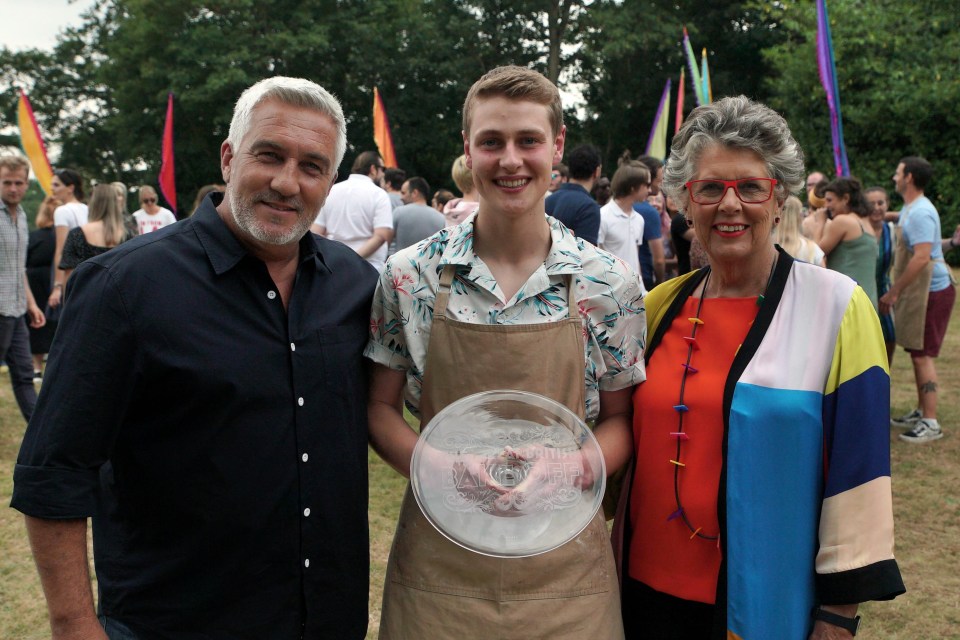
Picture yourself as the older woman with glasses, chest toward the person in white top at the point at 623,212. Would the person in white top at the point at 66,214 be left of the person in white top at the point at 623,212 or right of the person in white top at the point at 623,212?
left

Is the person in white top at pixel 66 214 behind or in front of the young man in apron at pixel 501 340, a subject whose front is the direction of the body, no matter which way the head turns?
behind

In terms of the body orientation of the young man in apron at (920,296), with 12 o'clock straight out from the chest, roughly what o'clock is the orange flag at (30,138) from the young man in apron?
The orange flag is roughly at 12 o'clock from the young man in apron.

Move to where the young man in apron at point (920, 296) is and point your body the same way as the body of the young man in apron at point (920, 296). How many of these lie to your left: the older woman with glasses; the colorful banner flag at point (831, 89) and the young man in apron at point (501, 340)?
2

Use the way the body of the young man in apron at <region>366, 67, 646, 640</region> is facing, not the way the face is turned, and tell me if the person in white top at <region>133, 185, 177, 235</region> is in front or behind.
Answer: behind

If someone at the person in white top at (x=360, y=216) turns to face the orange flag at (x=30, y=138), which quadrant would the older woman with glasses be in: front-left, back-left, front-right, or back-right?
back-left

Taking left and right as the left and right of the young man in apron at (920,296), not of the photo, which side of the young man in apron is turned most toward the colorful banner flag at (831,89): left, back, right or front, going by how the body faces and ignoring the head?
right

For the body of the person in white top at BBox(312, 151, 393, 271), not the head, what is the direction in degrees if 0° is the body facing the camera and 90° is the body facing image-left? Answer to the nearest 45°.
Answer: approximately 225°

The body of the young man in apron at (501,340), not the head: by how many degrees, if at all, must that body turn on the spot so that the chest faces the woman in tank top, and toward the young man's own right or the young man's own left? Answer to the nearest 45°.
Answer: approximately 135° to the young man's own left
